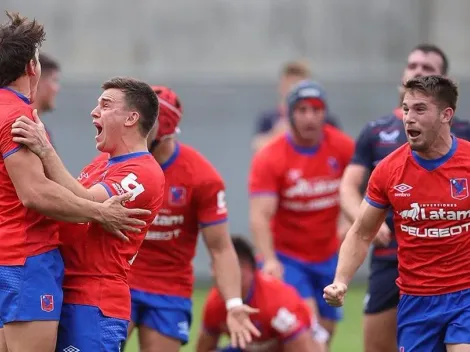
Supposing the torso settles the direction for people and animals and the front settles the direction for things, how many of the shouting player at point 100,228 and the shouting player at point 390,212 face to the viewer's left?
1

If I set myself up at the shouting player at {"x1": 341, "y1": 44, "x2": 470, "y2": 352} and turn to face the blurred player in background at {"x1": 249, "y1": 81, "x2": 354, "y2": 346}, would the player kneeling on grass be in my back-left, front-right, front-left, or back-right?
front-left

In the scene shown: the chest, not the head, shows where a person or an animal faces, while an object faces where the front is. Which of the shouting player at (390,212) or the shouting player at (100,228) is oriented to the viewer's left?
the shouting player at (100,228)

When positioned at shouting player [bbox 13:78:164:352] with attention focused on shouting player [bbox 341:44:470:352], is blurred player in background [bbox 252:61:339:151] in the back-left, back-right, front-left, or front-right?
front-left

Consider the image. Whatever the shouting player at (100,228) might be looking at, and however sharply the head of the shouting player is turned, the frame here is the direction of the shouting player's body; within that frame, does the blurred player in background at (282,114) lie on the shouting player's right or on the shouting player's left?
on the shouting player's right

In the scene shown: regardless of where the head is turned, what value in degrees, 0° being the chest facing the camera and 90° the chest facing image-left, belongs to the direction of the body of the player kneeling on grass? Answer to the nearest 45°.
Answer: approximately 45°

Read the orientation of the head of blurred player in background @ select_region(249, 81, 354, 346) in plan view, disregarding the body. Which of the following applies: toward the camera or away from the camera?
toward the camera

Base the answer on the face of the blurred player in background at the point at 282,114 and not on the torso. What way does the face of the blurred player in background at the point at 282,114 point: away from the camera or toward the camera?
toward the camera

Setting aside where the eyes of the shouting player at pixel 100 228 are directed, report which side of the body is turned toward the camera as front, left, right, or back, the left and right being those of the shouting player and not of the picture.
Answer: left

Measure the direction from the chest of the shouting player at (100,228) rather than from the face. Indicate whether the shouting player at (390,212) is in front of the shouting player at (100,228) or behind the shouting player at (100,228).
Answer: behind

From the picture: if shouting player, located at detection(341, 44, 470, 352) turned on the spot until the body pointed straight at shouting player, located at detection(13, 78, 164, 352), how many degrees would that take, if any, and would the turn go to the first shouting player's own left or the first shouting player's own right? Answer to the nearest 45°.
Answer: approximately 45° to the first shouting player's own right

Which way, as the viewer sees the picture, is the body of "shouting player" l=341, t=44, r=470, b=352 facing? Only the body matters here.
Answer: toward the camera

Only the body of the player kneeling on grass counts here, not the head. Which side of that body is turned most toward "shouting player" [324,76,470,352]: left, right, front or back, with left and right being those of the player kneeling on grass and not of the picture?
left

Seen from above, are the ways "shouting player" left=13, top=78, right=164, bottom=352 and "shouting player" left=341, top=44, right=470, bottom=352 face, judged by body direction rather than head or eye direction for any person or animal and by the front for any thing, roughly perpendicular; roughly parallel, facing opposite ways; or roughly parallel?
roughly perpendicular
